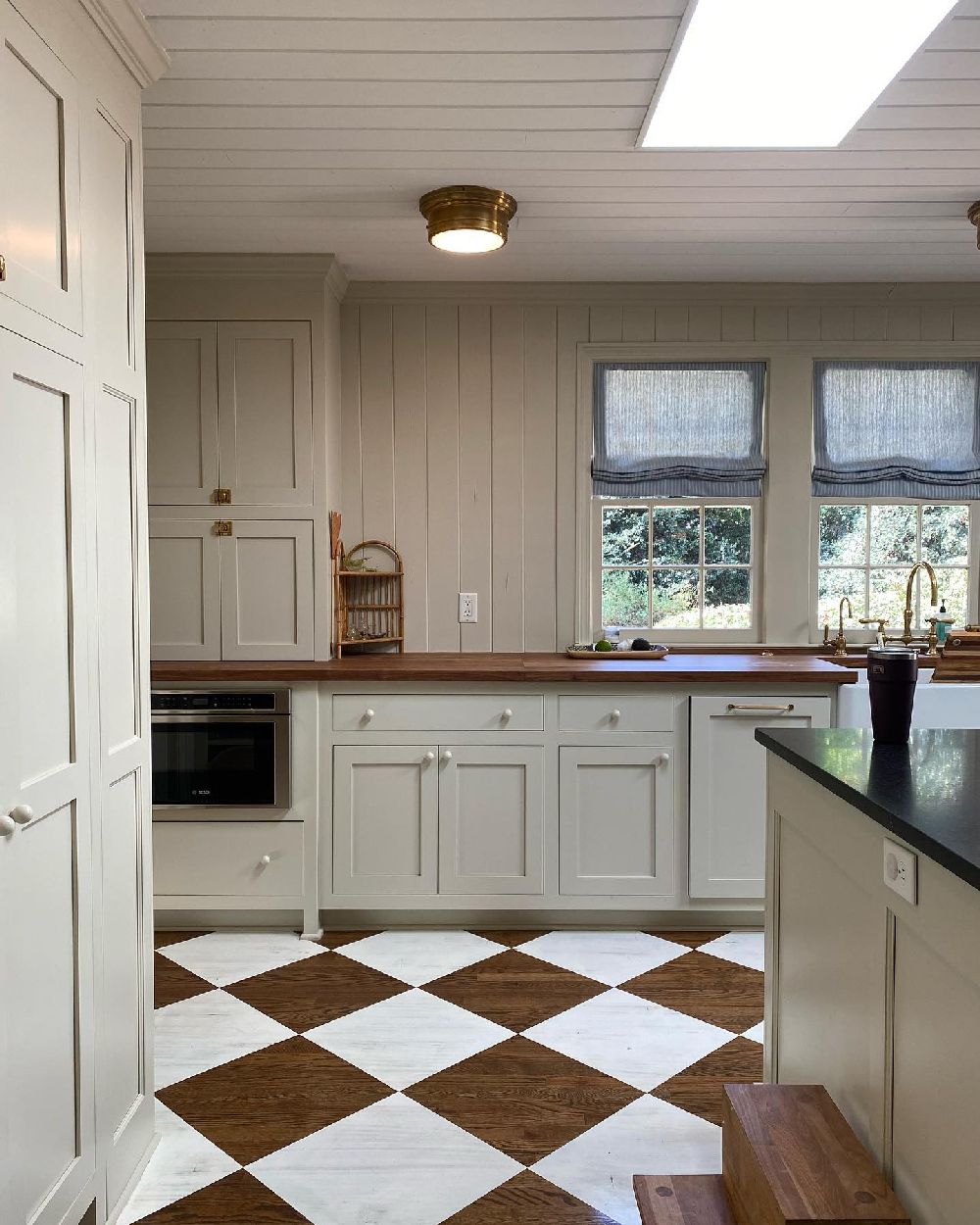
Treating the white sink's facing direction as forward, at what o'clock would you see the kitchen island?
The kitchen island is roughly at 12 o'clock from the white sink.

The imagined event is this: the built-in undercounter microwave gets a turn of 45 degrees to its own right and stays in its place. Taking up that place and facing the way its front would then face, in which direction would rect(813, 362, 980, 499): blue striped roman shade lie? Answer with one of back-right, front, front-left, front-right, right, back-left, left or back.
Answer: back-left

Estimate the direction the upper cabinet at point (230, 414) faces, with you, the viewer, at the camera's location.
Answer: facing the viewer

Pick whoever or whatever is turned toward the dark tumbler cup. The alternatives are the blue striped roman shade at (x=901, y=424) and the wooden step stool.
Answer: the blue striped roman shade

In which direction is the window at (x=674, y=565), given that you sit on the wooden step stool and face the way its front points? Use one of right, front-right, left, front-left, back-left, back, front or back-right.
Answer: right

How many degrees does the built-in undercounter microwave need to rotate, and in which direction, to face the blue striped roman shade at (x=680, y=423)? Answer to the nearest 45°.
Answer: approximately 90° to its left

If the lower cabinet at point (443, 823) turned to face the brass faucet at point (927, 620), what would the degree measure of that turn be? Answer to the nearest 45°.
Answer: approximately 90° to its left

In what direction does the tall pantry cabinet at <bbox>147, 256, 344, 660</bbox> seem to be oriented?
toward the camera

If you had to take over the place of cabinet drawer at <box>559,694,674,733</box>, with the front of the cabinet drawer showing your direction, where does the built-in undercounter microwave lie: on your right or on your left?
on your right

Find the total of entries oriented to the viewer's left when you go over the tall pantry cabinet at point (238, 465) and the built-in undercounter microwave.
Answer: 0

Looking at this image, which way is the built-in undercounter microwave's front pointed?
toward the camera

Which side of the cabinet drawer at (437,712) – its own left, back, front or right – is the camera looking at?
front

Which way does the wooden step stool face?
to the viewer's left

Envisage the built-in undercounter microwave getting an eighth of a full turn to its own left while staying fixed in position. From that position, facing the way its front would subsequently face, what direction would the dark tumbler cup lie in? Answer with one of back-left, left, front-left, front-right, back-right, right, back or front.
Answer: front
